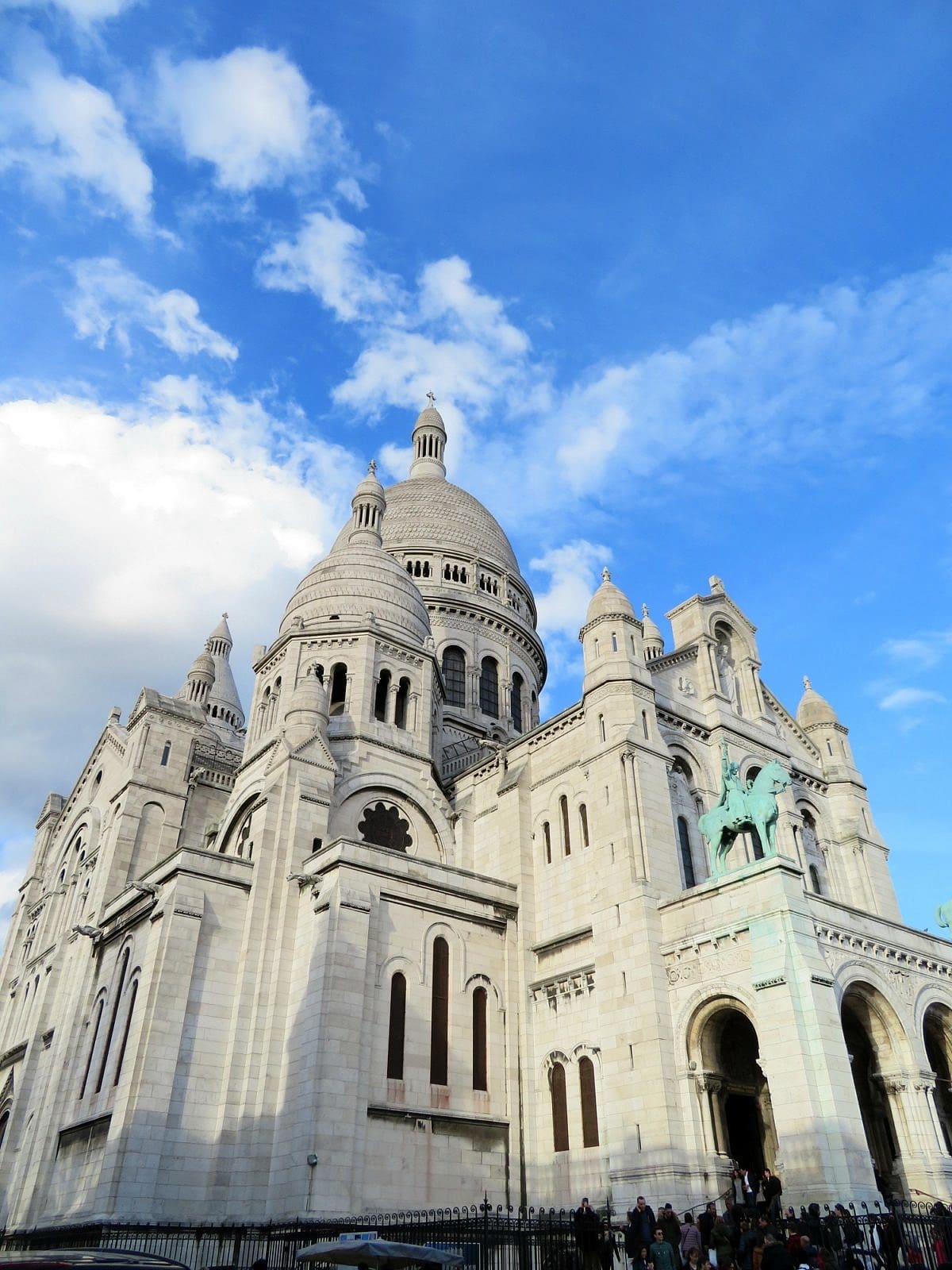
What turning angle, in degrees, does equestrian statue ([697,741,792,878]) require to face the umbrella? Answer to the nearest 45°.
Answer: approximately 90° to its right

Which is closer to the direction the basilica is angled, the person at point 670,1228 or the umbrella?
the person

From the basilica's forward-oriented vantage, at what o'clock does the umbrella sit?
The umbrella is roughly at 2 o'clock from the basilica.

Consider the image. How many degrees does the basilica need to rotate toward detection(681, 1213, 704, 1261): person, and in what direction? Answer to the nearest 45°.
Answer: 0° — it already faces them

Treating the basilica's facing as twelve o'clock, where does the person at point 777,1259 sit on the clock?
The person is roughly at 1 o'clock from the basilica.

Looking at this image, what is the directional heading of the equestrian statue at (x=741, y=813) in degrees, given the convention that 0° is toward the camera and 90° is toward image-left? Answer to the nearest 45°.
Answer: approximately 315°
